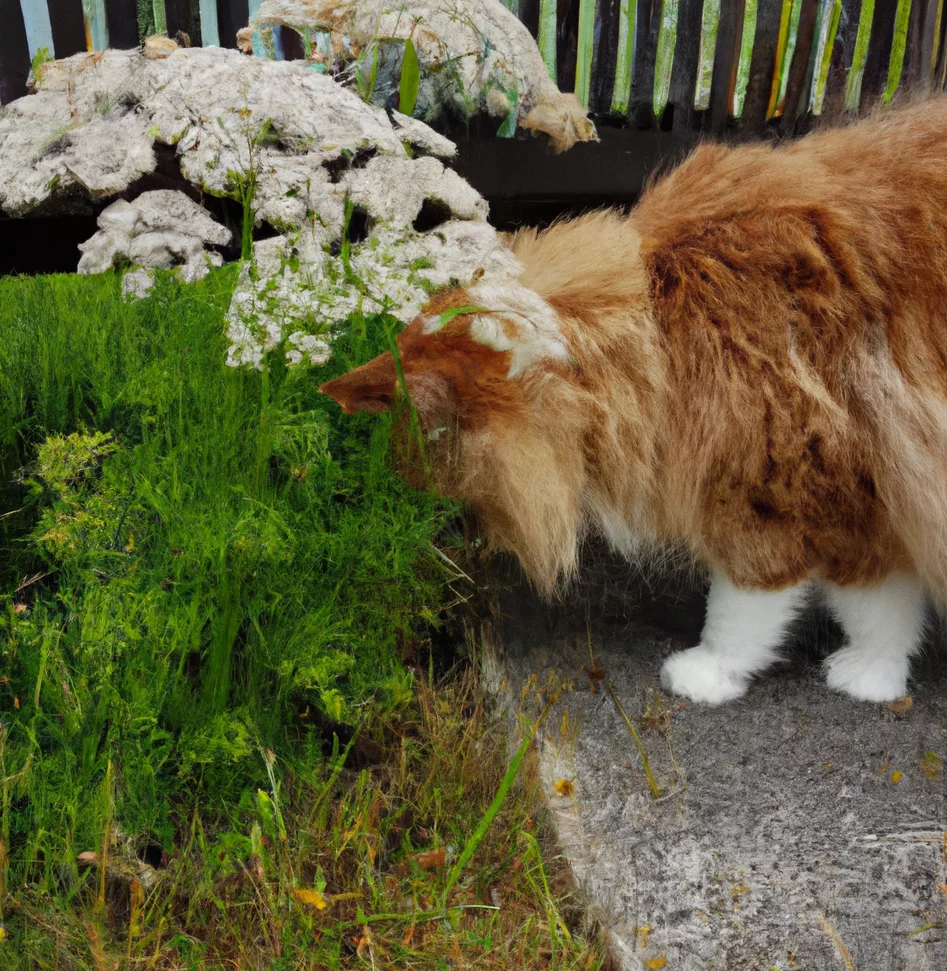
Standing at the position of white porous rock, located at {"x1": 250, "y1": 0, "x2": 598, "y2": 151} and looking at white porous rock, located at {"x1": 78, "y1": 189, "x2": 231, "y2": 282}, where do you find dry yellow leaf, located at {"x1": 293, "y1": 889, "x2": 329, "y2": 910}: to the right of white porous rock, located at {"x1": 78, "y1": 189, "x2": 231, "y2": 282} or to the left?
left

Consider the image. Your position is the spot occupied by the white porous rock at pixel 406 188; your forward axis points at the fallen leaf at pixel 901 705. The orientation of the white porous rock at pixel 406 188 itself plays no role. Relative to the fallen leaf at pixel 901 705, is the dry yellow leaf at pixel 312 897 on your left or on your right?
right

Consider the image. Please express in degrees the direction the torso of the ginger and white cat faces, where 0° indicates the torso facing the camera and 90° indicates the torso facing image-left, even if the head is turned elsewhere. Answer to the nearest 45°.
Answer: approximately 90°

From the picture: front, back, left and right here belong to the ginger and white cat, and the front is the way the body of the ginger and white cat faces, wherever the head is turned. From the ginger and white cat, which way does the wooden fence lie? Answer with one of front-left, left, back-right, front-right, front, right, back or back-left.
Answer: right

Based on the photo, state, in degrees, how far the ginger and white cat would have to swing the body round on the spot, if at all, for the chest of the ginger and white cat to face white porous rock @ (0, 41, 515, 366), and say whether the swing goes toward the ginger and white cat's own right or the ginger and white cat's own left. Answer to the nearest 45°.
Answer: approximately 45° to the ginger and white cat's own right

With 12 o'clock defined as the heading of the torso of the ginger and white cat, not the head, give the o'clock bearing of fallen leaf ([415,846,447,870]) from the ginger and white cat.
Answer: The fallen leaf is roughly at 10 o'clock from the ginger and white cat.

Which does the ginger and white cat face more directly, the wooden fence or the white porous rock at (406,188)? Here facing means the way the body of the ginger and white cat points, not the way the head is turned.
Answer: the white porous rock

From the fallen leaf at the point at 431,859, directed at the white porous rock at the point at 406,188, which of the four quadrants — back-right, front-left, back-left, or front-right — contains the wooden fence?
front-right

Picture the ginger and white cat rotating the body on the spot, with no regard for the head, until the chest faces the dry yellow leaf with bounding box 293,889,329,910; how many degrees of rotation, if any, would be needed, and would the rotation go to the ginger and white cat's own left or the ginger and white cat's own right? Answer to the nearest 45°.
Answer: approximately 45° to the ginger and white cat's own left

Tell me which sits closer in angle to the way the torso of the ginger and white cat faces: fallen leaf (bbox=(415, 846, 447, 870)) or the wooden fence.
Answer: the fallen leaf

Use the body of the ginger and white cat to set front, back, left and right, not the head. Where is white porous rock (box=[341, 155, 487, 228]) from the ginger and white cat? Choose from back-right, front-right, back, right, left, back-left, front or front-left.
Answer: front-right
